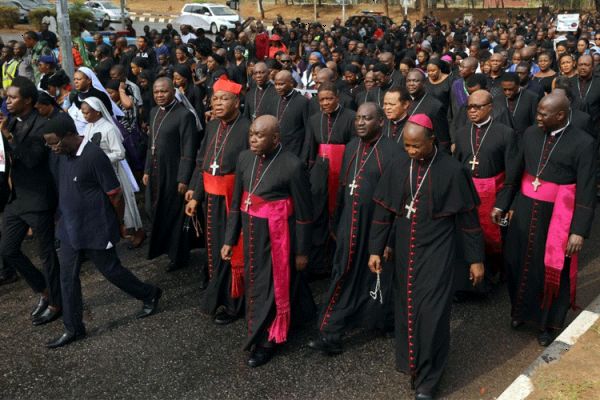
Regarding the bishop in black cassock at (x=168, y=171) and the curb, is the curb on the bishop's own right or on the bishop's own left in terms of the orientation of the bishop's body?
on the bishop's own left

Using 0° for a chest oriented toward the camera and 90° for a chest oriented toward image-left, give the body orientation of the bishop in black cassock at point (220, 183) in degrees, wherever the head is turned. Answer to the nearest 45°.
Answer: approximately 45°

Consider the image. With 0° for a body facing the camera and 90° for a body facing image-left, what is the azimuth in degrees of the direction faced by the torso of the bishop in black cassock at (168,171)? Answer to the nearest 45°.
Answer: approximately 45°

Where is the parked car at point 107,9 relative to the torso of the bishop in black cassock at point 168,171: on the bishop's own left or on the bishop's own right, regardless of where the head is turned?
on the bishop's own right

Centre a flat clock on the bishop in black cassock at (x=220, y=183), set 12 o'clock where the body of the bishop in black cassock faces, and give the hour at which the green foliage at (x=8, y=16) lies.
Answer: The green foliage is roughly at 4 o'clock from the bishop in black cassock.

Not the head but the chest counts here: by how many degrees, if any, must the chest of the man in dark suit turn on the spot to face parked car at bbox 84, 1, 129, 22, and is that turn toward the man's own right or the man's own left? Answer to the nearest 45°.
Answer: approximately 135° to the man's own right

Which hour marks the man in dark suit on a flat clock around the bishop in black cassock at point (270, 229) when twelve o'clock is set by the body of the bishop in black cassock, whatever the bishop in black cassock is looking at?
The man in dark suit is roughly at 2 o'clock from the bishop in black cassock.

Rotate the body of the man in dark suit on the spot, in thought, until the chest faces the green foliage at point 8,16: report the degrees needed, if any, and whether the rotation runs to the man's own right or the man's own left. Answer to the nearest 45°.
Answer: approximately 135° to the man's own right

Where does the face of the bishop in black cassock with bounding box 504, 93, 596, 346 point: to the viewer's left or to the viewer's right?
to the viewer's left
